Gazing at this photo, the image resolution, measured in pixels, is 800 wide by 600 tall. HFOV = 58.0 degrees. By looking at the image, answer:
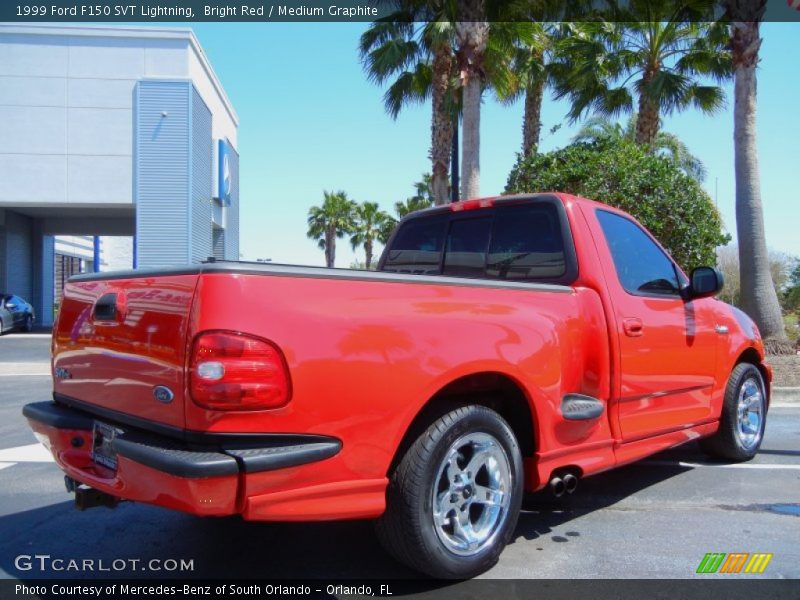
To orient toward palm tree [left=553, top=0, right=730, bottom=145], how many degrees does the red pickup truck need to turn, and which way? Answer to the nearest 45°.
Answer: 0° — it already faces it

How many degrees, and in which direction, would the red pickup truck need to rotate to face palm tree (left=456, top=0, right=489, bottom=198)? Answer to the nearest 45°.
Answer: approximately 45° to its left

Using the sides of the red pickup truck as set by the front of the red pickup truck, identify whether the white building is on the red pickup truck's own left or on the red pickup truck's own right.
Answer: on the red pickup truck's own left

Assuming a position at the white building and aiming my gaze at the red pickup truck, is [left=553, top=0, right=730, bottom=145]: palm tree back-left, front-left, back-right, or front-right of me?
front-left

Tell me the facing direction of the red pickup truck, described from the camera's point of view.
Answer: facing away from the viewer and to the right of the viewer

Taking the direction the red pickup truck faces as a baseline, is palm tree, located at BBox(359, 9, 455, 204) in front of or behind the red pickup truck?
in front
